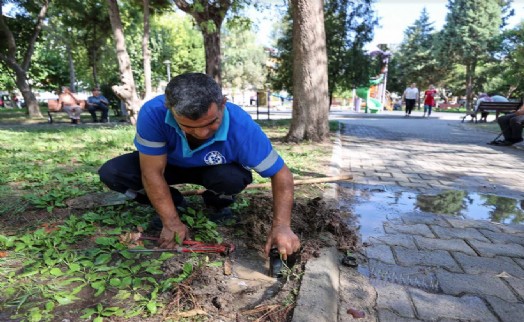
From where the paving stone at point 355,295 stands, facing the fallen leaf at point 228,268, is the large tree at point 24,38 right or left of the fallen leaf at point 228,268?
right

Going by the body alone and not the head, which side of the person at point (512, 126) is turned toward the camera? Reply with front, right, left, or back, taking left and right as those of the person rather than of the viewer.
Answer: left

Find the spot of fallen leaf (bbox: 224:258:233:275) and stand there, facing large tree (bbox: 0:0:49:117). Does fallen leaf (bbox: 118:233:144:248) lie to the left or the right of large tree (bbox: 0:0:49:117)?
left

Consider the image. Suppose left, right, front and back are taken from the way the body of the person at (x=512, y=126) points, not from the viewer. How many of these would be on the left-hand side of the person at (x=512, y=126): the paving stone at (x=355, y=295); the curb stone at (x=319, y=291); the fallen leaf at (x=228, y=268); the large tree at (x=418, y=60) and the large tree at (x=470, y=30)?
3

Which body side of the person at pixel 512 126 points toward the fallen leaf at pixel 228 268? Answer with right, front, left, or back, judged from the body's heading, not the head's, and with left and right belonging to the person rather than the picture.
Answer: left

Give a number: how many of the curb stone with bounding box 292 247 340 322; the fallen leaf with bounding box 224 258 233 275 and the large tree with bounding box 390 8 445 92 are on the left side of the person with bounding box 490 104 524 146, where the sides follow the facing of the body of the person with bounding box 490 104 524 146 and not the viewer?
2

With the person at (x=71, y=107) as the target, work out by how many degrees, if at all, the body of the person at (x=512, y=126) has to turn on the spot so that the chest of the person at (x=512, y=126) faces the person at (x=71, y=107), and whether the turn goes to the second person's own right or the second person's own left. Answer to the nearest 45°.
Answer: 0° — they already face them
